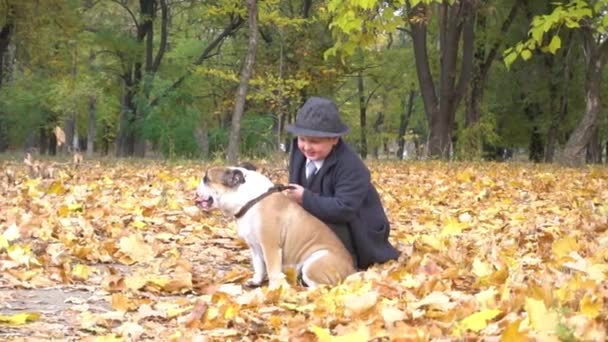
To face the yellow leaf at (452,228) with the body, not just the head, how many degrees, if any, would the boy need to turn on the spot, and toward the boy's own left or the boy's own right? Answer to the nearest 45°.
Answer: approximately 180°

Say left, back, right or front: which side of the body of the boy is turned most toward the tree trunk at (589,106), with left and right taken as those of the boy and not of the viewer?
back

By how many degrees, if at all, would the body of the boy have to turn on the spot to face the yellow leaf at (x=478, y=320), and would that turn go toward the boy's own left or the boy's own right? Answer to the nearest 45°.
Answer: approximately 45° to the boy's own left

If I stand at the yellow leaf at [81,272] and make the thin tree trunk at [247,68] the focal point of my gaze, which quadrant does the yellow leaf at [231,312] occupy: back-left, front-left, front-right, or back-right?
back-right

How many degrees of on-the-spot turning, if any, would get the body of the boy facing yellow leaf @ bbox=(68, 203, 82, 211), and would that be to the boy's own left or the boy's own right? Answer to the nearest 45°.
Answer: approximately 90° to the boy's own right

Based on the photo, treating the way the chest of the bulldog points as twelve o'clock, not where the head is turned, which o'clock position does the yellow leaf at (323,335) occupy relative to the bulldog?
The yellow leaf is roughly at 9 o'clock from the bulldog.

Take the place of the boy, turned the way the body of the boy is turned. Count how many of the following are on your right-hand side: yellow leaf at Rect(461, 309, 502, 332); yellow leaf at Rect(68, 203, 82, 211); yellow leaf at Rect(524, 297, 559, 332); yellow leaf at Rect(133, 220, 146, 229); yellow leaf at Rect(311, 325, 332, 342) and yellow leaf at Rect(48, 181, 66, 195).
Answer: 3

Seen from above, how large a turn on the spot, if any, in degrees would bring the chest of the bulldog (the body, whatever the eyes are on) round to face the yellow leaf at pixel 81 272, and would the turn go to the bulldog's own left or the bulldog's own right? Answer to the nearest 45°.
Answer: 0° — it already faces it

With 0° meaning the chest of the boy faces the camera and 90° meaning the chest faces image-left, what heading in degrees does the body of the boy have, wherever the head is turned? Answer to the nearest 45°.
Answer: approximately 45°

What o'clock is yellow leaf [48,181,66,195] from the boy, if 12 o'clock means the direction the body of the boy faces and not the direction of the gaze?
The yellow leaf is roughly at 3 o'clock from the boy.

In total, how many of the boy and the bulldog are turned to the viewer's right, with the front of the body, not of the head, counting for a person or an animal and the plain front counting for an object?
0

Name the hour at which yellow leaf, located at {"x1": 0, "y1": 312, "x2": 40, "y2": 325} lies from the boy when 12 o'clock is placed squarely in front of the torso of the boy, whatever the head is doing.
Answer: The yellow leaf is roughly at 12 o'clock from the boy.

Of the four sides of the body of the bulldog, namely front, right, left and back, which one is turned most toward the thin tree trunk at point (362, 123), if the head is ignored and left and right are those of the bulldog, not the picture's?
right

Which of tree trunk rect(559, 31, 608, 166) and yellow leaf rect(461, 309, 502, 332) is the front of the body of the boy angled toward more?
the yellow leaf

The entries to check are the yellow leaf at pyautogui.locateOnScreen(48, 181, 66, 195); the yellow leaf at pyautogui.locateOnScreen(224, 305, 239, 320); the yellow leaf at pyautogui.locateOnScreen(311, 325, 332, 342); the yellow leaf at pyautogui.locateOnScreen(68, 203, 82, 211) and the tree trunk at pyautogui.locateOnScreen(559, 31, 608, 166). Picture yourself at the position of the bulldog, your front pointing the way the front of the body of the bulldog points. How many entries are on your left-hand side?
2

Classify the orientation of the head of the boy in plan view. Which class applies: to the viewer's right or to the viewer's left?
to the viewer's left

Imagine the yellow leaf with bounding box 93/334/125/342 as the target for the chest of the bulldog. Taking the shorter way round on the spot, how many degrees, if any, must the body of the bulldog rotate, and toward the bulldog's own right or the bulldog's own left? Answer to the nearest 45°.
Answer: approximately 45° to the bulldog's own left

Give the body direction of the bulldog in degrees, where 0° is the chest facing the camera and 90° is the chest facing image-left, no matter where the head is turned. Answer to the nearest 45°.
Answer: approximately 90°
